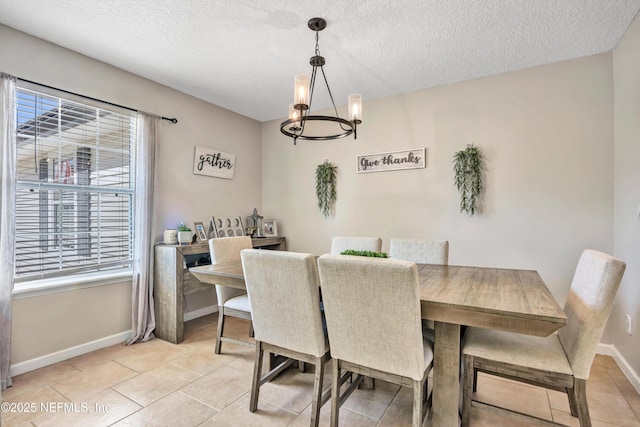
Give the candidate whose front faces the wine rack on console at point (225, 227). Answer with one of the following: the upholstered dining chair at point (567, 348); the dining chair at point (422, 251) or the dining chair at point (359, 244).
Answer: the upholstered dining chair

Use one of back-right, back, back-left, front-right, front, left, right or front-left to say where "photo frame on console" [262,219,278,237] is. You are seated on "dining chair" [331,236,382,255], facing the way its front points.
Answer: back-right

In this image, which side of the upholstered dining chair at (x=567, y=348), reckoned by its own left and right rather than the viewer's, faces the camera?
left

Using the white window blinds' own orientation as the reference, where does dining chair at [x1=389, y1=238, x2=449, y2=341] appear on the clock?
The dining chair is roughly at 12 o'clock from the white window blinds.

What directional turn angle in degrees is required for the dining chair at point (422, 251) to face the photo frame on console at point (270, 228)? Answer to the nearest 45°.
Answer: approximately 135° to its right

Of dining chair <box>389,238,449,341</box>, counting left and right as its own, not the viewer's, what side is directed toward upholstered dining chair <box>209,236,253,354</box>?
right

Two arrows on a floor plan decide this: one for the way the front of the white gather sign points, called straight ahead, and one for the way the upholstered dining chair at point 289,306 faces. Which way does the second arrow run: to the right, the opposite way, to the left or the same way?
to the left

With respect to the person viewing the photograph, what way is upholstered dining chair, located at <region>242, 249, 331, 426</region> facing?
facing away from the viewer and to the right of the viewer

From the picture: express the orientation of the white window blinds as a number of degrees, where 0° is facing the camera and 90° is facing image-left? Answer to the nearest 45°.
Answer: approximately 315°

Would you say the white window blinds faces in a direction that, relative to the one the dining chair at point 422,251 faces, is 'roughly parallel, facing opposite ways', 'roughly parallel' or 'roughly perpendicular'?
roughly perpendicular

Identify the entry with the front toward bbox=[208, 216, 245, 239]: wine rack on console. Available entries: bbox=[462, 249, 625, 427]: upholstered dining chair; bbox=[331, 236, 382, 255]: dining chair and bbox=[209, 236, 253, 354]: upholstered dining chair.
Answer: bbox=[462, 249, 625, 427]: upholstered dining chair
